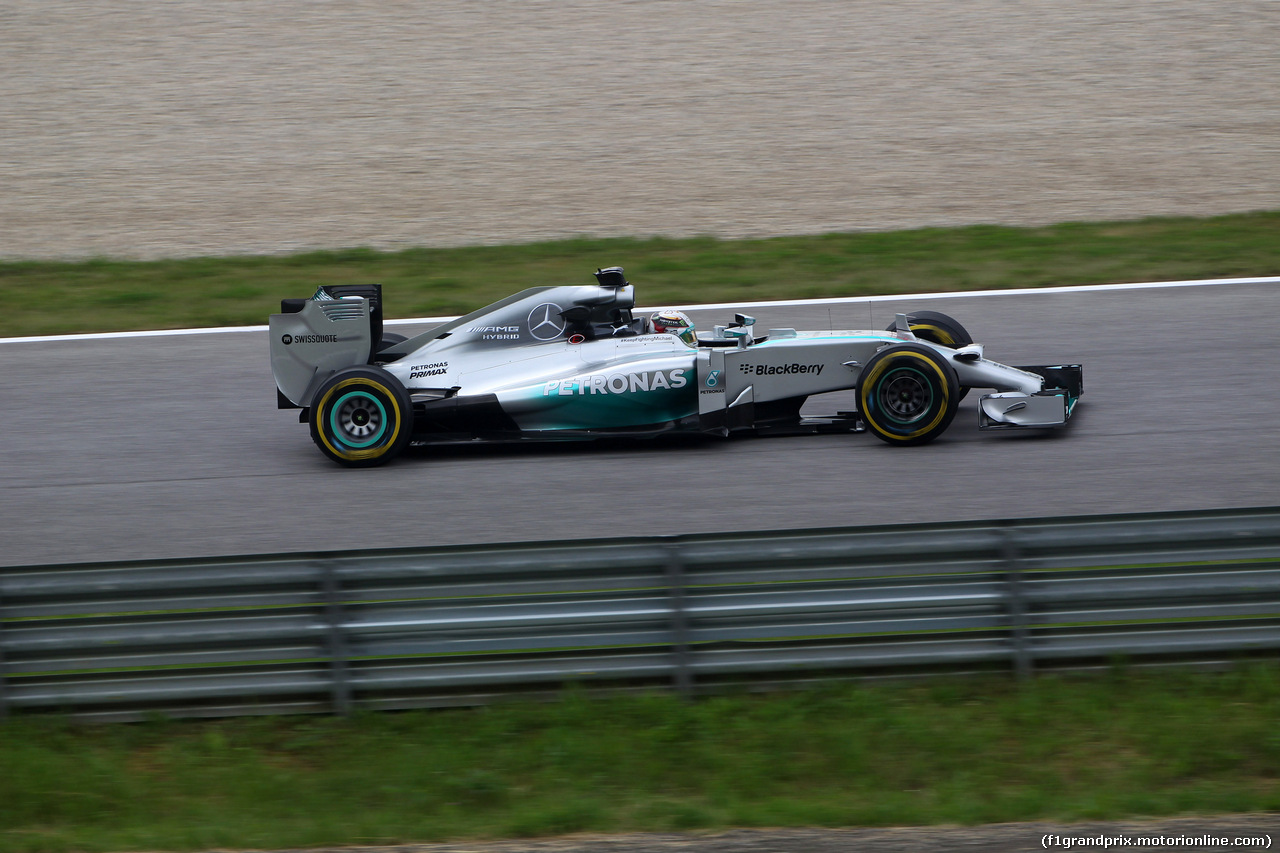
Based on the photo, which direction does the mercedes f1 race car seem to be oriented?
to the viewer's right

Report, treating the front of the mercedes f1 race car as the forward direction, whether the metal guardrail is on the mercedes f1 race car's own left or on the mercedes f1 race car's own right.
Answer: on the mercedes f1 race car's own right
